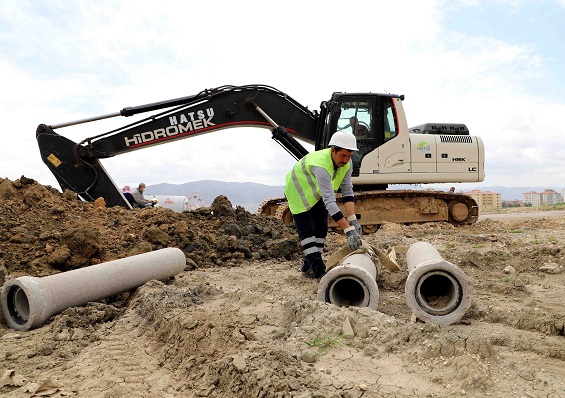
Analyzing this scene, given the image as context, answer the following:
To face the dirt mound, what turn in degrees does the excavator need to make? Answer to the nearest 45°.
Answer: approximately 45° to its left

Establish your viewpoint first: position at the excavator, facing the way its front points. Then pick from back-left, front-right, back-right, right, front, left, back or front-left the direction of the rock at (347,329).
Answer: left

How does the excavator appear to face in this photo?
to the viewer's left

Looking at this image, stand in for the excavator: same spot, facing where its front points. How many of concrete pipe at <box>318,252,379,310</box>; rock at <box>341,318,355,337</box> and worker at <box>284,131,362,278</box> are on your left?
3

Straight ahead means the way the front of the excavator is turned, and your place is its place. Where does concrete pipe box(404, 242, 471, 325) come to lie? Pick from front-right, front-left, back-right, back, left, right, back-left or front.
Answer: left

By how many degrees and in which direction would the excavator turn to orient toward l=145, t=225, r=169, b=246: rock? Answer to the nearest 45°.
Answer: approximately 45° to its left

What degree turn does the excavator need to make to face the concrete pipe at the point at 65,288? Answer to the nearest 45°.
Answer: approximately 45° to its left

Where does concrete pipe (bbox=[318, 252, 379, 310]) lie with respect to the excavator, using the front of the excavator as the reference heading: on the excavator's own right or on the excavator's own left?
on the excavator's own left

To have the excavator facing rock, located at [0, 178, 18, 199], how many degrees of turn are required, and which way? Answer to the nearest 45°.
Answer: approximately 45° to its left
